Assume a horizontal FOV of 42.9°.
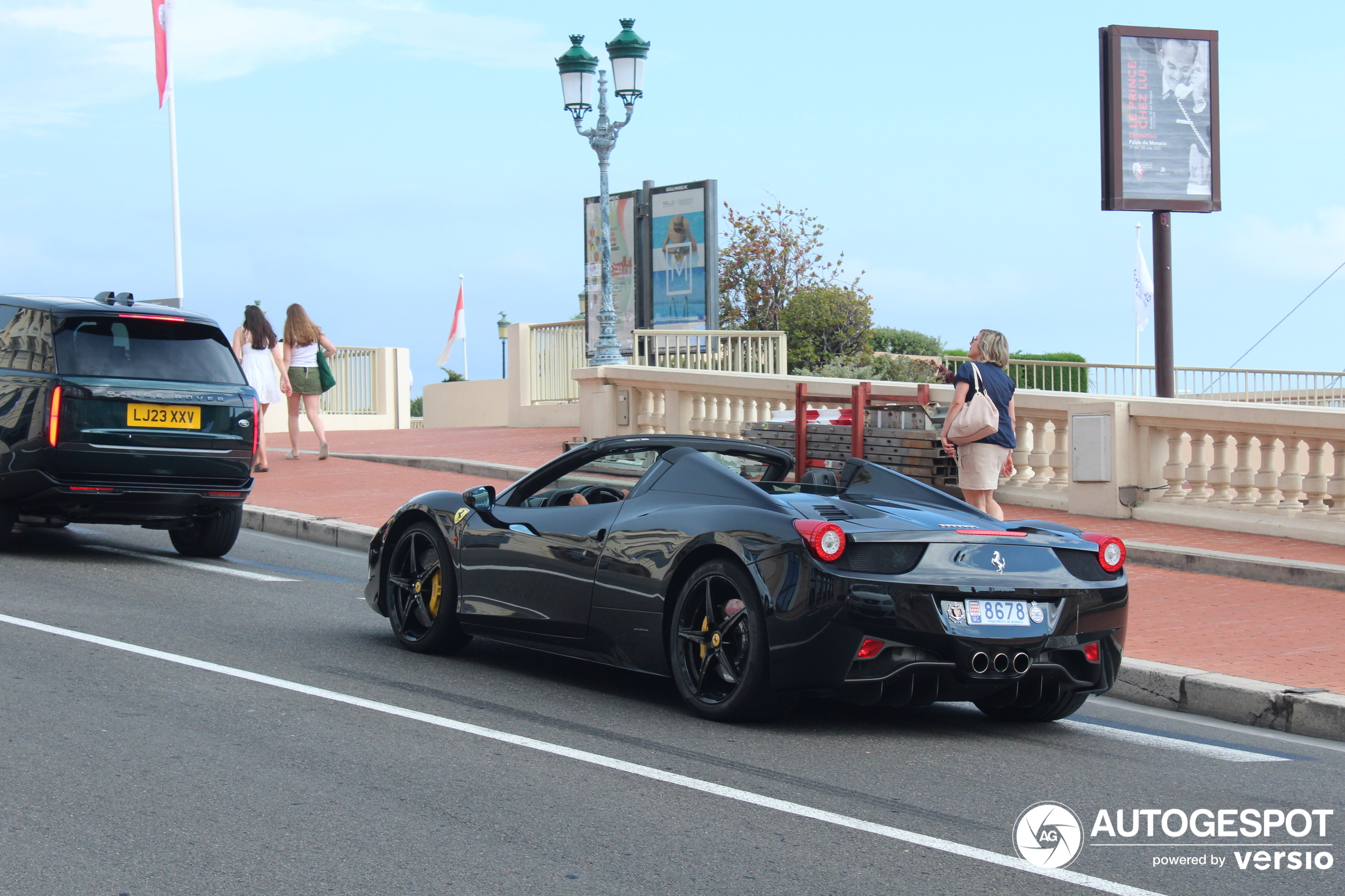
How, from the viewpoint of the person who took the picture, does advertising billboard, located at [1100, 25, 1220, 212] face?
facing the viewer and to the right of the viewer

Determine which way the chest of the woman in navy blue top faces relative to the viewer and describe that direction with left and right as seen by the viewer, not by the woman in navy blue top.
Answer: facing away from the viewer and to the left of the viewer

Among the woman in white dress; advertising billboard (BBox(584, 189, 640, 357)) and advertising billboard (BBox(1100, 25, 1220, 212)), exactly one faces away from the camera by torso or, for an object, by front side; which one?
the woman in white dress

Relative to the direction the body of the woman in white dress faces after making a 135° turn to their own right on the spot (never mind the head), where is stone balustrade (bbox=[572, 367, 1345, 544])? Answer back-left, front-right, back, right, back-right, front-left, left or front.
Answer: front

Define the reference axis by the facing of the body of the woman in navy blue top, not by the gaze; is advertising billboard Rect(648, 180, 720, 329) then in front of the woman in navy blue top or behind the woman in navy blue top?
in front

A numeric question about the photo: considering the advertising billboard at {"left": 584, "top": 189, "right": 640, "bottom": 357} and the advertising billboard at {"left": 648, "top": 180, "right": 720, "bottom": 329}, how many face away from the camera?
0

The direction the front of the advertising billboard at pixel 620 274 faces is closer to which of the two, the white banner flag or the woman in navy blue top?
the woman in navy blue top

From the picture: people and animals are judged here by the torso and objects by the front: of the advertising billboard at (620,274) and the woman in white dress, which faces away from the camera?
the woman in white dress

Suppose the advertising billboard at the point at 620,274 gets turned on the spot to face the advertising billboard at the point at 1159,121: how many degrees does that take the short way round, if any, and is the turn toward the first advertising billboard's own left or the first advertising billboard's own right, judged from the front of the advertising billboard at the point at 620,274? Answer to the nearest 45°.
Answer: approximately 90° to the first advertising billboard's own left

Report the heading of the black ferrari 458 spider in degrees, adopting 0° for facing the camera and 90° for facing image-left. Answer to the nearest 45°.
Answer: approximately 135°

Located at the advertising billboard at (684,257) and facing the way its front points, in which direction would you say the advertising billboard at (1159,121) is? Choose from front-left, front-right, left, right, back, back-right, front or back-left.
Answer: left

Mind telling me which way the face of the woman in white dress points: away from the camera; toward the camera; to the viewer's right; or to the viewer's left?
away from the camera

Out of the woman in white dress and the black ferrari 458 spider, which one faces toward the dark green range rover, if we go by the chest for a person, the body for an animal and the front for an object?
the black ferrari 458 spider

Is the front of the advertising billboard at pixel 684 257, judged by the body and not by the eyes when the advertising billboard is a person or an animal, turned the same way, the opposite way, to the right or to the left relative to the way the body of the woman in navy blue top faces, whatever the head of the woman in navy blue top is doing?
to the left

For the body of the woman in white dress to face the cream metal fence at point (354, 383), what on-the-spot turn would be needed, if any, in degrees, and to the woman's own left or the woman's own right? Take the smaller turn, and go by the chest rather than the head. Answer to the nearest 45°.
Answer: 0° — they already face it

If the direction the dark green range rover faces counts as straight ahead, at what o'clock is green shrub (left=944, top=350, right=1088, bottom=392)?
The green shrub is roughly at 3 o'clock from the dark green range rover.

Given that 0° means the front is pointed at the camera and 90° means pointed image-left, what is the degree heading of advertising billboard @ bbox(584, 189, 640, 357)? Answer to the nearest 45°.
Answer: approximately 45°

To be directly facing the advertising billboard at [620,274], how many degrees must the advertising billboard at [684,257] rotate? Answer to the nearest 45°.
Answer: approximately 90° to its right
